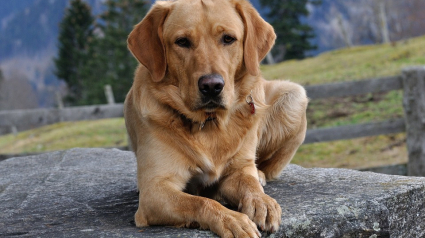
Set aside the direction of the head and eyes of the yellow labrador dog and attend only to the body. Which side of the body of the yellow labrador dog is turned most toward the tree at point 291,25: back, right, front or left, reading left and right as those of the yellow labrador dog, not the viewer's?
back

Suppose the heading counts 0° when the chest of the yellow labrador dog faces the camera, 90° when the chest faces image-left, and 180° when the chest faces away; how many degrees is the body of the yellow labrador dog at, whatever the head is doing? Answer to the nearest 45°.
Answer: approximately 0°

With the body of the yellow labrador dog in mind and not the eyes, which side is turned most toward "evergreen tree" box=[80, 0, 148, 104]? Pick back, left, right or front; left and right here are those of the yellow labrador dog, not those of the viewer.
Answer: back

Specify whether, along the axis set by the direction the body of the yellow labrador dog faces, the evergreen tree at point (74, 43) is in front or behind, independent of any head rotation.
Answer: behind
